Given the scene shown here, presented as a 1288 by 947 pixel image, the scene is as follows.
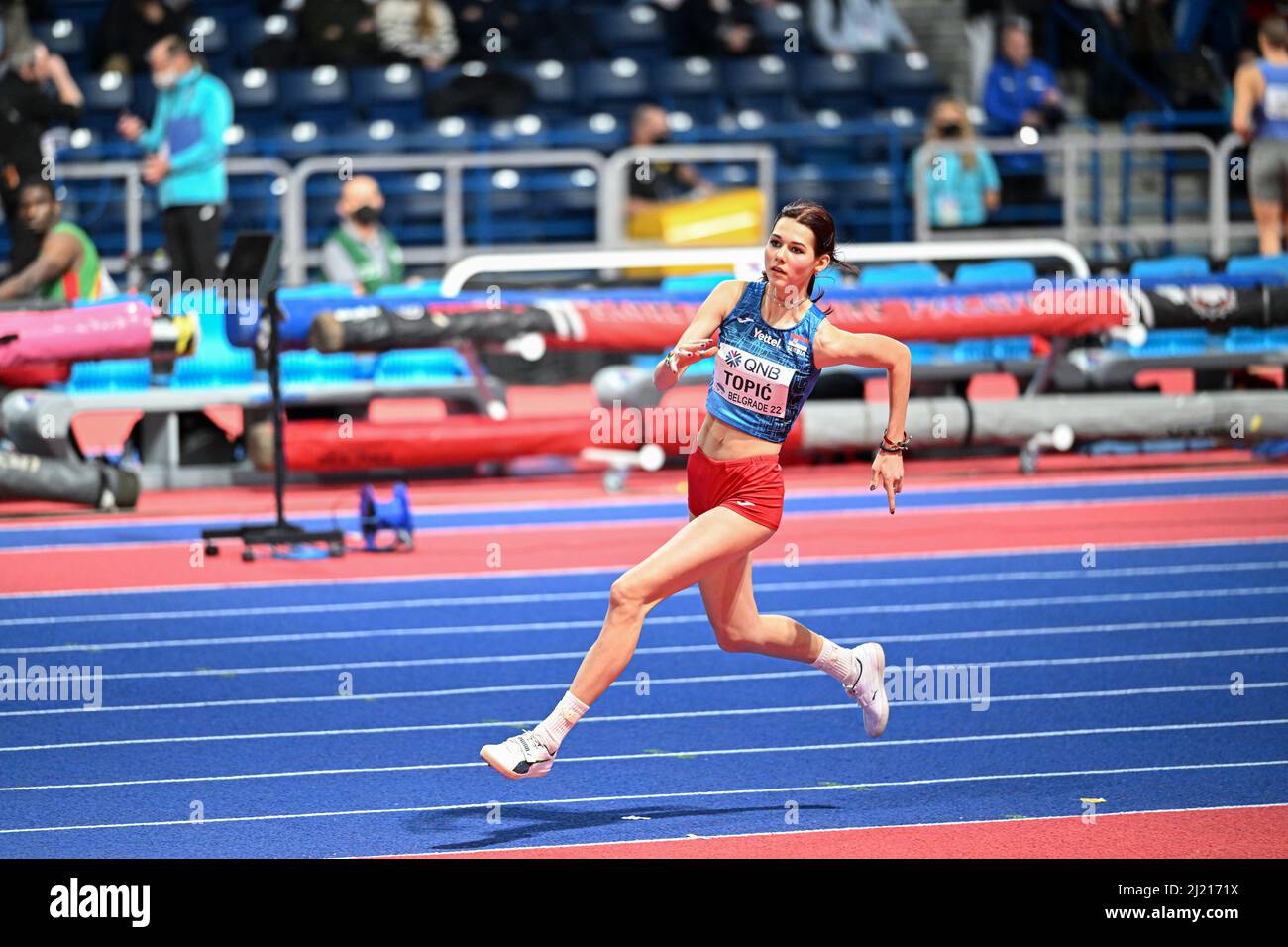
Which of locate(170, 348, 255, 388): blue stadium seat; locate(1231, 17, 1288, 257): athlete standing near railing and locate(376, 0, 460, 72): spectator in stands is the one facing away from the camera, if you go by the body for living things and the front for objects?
locate(1231, 17, 1288, 257): athlete standing near railing

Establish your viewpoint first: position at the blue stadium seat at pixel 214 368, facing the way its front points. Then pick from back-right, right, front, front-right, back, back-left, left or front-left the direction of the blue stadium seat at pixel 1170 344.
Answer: left

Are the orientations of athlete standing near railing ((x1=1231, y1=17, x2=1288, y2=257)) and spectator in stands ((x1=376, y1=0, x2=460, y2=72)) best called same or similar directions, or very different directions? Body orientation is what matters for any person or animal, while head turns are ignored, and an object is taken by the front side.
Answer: very different directions

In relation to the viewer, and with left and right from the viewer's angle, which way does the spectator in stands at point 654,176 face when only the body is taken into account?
facing the viewer and to the right of the viewer

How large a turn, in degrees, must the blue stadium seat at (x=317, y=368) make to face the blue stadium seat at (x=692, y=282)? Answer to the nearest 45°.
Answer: approximately 90° to its left

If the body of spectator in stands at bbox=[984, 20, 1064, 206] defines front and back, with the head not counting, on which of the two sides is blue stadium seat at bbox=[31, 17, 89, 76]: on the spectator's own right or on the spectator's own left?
on the spectator's own right

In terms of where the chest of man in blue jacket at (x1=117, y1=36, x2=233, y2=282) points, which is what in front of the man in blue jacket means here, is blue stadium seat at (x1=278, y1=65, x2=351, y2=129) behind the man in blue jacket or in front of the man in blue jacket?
behind

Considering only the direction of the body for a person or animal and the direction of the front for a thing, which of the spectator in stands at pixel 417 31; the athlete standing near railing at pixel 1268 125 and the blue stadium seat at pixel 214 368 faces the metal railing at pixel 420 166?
the spectator in stands at pixel 417 31

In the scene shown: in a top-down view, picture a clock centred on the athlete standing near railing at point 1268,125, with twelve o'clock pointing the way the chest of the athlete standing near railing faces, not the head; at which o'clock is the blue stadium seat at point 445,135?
The blue stadium seat is roughly at 9 o'clock from the athlete standing near railing.

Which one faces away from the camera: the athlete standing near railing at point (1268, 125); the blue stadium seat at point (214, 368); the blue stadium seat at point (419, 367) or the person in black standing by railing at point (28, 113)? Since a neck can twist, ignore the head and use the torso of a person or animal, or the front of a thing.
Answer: the athlete standing near railing at point (1268, 125)

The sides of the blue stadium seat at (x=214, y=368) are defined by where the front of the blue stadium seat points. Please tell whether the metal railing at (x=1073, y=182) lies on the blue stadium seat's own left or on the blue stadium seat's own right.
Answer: on the blue stadium seat's own left
